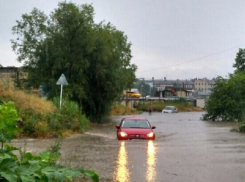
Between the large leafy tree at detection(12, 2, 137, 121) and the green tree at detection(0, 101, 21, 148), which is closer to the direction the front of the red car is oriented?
the green tree

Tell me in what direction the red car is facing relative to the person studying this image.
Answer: facing the viewer

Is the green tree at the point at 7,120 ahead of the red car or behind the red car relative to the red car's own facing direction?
ahead

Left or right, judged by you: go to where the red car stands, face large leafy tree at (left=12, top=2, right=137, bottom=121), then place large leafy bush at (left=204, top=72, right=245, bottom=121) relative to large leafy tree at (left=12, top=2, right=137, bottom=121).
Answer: right

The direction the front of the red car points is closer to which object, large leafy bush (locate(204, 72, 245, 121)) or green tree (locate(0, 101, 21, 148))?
the green tree

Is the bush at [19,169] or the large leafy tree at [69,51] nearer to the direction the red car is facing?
the bush

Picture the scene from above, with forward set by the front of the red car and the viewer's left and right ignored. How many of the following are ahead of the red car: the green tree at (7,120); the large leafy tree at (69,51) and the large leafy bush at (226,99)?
1

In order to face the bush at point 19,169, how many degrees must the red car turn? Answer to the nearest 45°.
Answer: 0° — it already faces it

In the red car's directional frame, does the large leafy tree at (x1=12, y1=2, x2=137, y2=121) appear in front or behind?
behind
